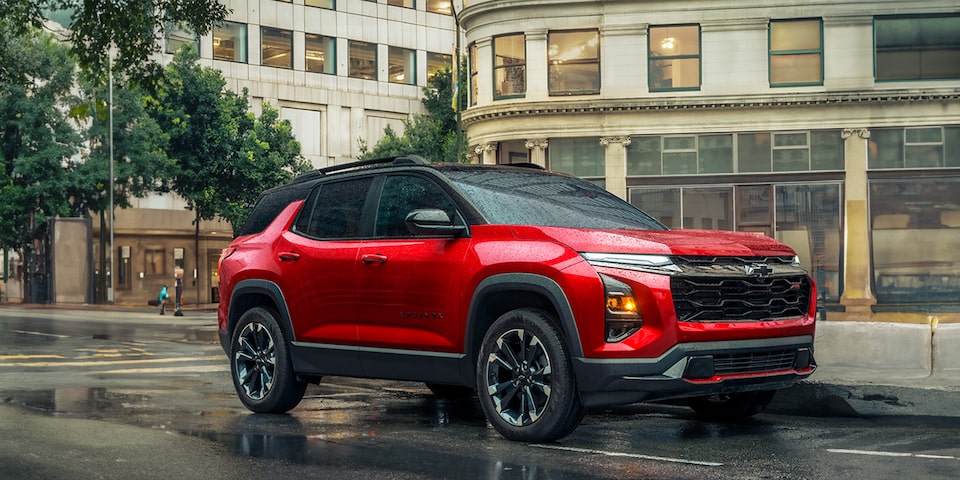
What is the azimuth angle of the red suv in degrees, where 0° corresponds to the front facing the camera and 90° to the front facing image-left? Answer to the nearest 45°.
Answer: approximately 315°

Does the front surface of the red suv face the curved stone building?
no

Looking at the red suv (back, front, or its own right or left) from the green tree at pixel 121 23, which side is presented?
back

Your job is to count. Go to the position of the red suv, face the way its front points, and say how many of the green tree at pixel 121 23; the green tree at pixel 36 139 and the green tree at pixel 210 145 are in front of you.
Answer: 0

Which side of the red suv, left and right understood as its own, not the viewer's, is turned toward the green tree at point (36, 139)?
back

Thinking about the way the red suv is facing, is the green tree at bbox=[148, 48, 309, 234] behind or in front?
behind
